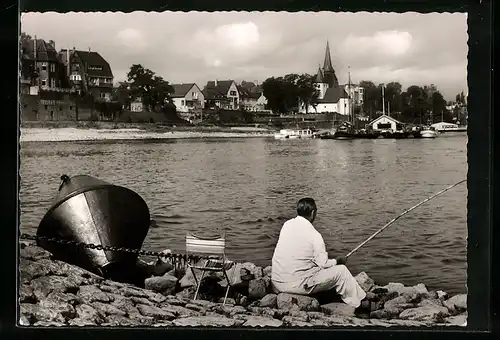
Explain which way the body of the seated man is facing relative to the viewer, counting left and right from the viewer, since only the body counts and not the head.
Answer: facing away from the viewer and to the right of the viewer

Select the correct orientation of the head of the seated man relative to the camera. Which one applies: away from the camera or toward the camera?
away from the camera

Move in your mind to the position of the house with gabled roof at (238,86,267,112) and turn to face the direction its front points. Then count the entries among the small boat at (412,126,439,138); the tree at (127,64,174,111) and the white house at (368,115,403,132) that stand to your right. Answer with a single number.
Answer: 1

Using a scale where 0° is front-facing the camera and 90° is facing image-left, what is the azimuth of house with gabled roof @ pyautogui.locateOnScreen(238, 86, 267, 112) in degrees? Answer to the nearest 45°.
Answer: approximately 0°

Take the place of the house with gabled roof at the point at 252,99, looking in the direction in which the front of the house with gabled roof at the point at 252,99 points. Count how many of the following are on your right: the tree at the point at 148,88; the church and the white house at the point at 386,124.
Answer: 1

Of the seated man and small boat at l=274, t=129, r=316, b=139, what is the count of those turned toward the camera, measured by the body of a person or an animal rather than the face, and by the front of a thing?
0

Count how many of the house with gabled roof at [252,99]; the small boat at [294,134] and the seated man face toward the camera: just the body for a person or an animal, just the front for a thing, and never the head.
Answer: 1
